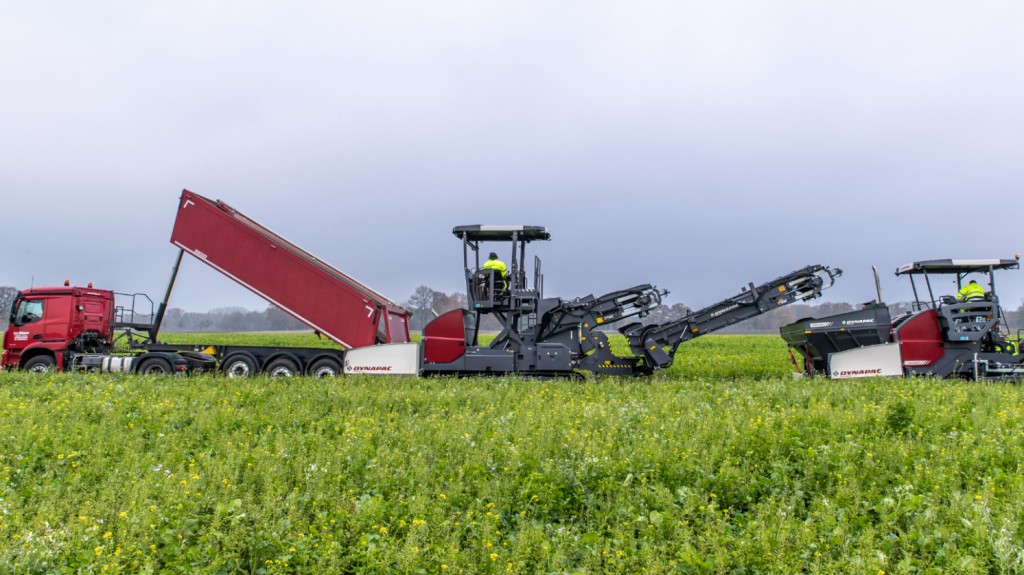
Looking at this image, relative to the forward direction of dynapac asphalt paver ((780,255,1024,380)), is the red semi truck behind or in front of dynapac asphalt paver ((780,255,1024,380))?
in front

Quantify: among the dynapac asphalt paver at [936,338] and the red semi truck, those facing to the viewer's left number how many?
2

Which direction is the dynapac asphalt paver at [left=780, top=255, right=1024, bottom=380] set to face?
to the viewer's left

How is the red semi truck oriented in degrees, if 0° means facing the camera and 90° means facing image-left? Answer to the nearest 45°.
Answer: approximately 90°

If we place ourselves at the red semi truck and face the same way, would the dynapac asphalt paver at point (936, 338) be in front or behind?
behind
